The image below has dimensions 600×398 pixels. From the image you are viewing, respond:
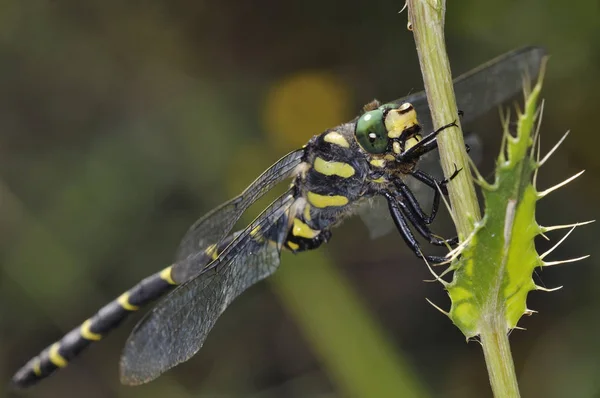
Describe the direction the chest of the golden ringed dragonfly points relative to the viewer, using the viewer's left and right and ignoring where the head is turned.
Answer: facing to the right of the viewer
